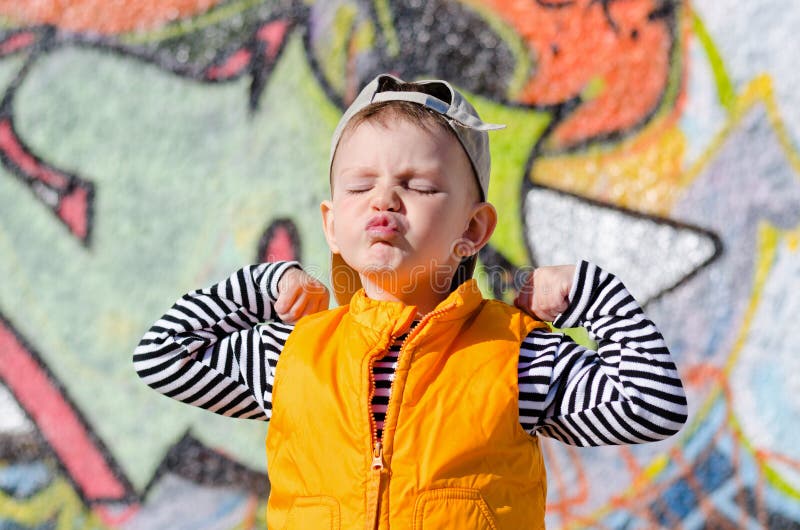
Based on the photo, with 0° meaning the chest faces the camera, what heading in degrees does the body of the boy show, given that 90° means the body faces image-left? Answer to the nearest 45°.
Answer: approximately 0°
